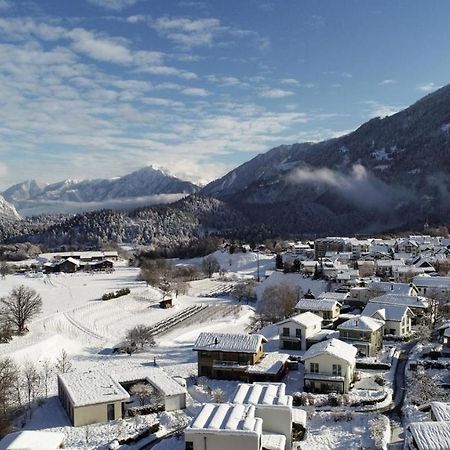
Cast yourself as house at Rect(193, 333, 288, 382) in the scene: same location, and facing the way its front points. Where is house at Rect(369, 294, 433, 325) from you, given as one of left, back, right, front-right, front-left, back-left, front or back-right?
back-left

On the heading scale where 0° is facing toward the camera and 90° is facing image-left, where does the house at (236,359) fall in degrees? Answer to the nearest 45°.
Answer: approximately 0°

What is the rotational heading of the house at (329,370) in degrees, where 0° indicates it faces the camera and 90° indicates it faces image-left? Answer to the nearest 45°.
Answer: approximately 0°

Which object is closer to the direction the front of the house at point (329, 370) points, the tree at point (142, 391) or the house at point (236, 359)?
the tree

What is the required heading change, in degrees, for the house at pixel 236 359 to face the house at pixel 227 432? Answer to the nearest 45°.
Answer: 0° — it already faces it

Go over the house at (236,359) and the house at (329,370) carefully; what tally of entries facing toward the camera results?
2

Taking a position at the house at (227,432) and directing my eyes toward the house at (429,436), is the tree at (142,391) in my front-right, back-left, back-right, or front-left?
back-left
